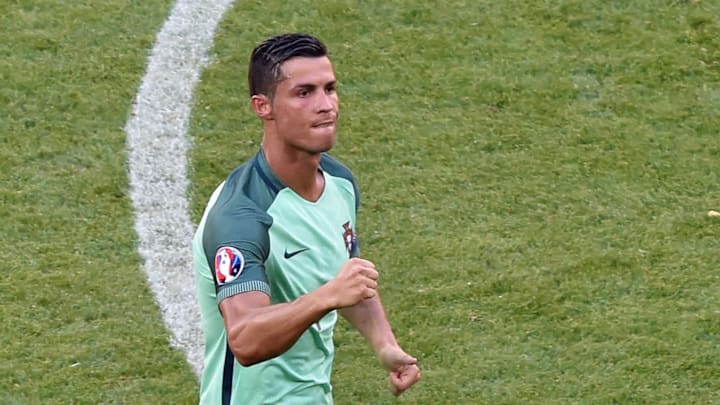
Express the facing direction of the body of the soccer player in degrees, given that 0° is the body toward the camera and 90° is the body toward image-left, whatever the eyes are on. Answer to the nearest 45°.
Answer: approximately 315°
